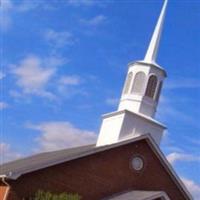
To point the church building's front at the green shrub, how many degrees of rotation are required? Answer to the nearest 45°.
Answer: approximately 90° to its right

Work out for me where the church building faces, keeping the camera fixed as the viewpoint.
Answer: facing the viewer and to the right of the viewer
